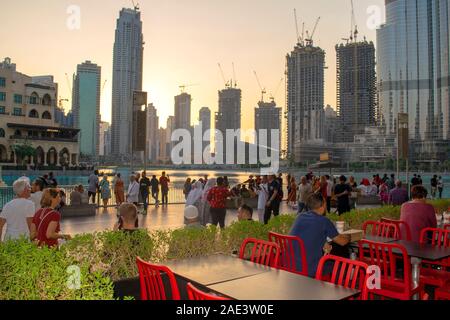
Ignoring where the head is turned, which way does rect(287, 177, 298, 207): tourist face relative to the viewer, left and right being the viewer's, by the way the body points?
facing away from the viewer

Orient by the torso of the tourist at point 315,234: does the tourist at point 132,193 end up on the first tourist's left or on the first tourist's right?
on the first tourist's left

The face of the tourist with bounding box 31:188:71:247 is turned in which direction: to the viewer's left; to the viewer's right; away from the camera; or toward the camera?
to the viewer's right

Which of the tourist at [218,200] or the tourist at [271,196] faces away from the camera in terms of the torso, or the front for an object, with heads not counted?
the tourist at [218,200]

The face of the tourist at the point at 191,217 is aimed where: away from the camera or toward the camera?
away from the camera

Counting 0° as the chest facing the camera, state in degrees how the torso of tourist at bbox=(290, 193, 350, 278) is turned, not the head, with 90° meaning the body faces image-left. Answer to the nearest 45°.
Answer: approximately 225°

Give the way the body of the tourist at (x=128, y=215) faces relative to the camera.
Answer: away from the camera

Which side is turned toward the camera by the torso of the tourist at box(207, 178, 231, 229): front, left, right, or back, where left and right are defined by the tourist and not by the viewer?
back

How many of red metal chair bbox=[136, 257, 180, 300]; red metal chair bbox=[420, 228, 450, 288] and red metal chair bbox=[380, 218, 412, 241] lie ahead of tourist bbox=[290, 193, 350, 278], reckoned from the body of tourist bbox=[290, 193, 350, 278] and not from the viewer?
2
